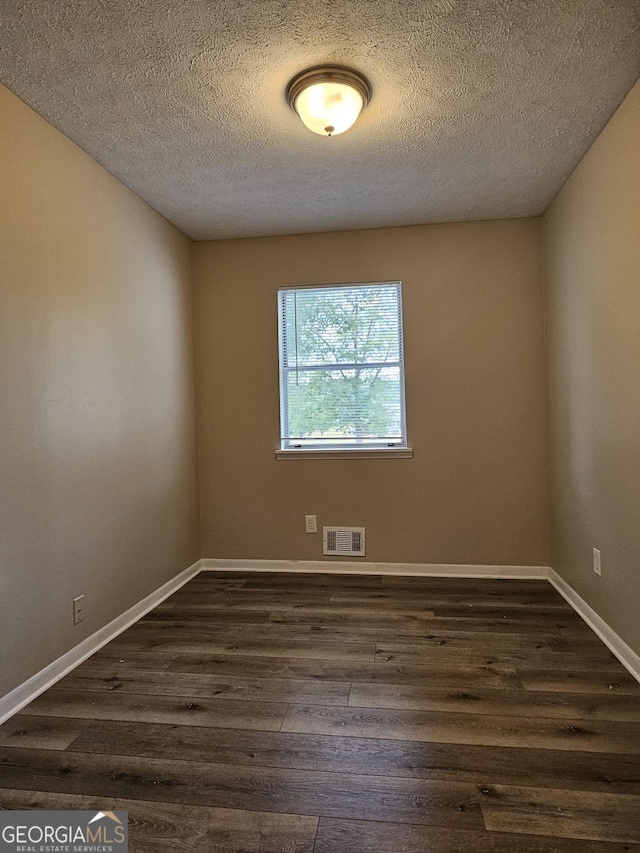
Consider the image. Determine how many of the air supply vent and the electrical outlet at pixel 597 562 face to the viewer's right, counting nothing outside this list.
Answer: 0

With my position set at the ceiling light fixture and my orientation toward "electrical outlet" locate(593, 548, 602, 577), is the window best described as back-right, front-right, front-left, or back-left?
front-left

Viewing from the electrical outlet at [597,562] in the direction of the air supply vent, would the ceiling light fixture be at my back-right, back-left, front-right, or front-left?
front-left

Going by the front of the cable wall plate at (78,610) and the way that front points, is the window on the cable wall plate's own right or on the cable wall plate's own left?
on the cable wall plate's own left

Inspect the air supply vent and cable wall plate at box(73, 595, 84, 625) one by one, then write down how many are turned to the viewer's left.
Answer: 0

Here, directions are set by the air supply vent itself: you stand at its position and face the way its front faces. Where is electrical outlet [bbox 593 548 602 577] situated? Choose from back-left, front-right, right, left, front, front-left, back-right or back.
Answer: front-left

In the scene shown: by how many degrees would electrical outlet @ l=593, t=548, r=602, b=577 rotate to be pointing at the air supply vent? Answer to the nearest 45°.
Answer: approximately 45° to its right

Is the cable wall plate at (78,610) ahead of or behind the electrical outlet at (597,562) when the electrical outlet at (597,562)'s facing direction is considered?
ahead

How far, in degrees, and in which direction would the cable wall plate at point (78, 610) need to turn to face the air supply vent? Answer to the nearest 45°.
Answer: approximately 45° to its left

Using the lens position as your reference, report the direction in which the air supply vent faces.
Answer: facing the viewer

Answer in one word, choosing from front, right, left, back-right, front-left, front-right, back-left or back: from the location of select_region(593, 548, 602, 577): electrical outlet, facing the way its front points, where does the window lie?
front-right

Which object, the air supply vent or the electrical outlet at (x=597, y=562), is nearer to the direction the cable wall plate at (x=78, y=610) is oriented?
the electrical outlet

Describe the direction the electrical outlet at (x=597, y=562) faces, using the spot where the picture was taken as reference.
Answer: facing the viewer and to the left of the viewer
